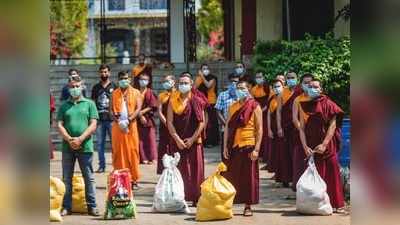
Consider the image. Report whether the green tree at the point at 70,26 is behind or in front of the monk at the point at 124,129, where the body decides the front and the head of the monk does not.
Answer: behind

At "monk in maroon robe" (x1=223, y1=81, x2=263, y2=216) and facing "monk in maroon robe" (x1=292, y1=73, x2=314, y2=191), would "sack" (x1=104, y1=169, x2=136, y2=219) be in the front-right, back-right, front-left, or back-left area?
back-left

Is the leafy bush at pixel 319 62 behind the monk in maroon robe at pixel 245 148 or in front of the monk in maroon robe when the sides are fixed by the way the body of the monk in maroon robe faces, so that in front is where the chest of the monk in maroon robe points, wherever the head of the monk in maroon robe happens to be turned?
behind

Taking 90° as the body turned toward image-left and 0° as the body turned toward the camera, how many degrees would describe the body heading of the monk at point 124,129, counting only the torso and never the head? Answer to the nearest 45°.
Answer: approximately 0°

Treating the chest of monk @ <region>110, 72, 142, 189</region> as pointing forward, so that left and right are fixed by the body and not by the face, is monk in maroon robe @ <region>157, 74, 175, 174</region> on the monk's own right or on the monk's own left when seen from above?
on the monk's own left

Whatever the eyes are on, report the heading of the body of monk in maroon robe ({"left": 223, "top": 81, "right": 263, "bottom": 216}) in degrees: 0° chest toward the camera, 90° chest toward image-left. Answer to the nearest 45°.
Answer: approximately 0°

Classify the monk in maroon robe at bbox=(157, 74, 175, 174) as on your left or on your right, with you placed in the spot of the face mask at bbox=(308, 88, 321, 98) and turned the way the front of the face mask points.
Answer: on your right
